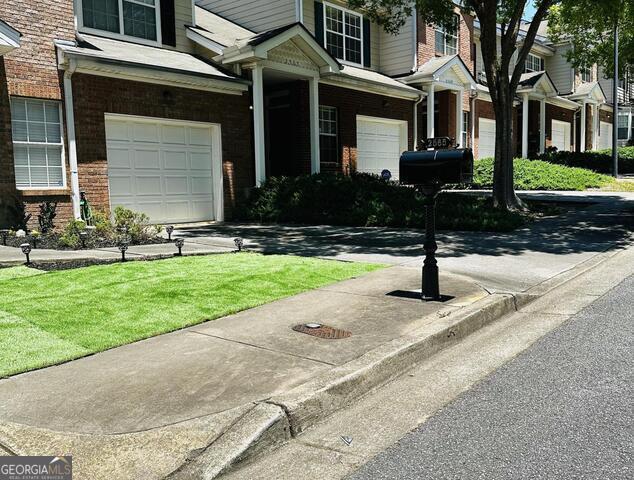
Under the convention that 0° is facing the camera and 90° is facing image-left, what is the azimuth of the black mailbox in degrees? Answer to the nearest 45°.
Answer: approximately 315°

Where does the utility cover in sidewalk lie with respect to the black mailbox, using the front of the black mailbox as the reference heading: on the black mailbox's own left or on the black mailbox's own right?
on the black mailbox's own right

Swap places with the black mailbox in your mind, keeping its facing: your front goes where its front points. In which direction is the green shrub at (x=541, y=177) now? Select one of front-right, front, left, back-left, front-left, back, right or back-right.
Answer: back-left

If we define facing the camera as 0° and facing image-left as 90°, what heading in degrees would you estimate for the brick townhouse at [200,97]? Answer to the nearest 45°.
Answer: approximately 315°

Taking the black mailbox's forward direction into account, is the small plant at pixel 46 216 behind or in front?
behind

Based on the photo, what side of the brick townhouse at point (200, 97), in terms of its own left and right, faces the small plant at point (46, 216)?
right

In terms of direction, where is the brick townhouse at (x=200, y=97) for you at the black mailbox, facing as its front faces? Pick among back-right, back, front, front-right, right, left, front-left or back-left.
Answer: back

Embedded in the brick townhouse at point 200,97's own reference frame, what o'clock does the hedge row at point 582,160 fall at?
The hedge row is roughly at 9 o'clock from the brick townhouse.

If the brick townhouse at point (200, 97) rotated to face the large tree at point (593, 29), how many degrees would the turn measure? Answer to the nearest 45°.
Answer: approximately 90° to its left

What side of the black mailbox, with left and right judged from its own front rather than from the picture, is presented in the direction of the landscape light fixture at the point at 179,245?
back

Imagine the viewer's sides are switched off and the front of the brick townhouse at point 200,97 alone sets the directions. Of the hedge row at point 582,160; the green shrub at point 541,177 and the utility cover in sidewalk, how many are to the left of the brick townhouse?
2
